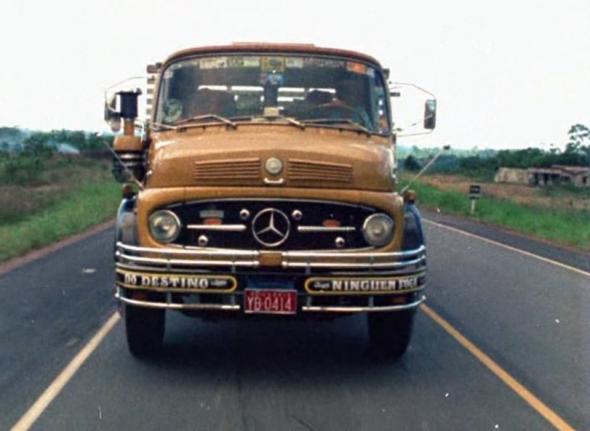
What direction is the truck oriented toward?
toward the camera
